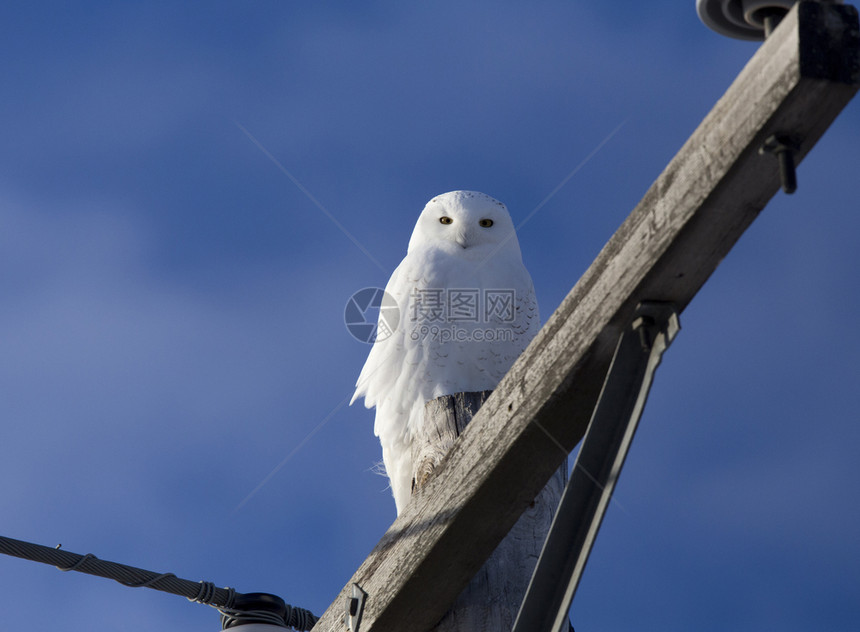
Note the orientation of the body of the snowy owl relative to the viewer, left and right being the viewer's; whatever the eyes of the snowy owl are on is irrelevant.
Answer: facing the viewer and to the right of the viewer
